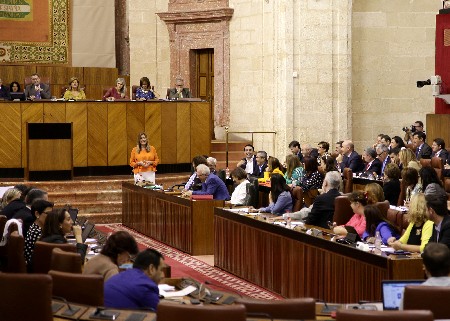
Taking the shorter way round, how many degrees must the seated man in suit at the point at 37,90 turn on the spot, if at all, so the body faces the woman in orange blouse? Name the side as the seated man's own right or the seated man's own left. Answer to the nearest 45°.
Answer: approximately 45° to the seated man's own left

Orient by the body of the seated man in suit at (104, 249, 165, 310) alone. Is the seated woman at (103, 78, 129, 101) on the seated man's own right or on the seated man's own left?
on the seated man's own left

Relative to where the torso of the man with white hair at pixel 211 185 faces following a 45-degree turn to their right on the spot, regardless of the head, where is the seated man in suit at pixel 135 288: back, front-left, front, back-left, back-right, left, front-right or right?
back-left

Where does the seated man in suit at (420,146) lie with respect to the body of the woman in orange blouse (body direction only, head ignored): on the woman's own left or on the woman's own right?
on the woman's own left

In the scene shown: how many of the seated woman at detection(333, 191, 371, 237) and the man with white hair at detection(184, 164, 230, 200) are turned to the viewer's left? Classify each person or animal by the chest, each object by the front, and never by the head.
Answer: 2

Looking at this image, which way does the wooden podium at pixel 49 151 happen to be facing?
toward the camera

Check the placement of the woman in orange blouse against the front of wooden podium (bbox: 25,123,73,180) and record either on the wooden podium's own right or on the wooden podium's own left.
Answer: on the wooden podium's own left

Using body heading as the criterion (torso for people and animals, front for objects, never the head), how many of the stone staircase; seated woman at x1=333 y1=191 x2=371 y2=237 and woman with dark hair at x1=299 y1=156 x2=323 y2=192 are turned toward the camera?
1

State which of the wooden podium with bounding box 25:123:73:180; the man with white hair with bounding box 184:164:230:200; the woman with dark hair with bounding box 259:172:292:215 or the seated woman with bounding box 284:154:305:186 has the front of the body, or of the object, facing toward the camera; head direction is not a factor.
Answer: the wooden podium

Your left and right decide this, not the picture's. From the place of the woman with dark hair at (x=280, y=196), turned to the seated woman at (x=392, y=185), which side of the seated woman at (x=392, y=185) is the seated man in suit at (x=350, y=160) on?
left

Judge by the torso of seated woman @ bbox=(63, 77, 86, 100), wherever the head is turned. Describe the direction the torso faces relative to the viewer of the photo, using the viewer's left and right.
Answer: facing the viewer

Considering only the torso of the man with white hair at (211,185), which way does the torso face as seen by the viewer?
to the viewer's left

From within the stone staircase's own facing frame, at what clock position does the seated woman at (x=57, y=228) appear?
The seated woman is roughly at 12 o'clock from the stone staircase.

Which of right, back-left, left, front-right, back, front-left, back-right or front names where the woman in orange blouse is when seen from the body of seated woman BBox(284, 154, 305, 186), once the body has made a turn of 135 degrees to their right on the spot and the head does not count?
left
